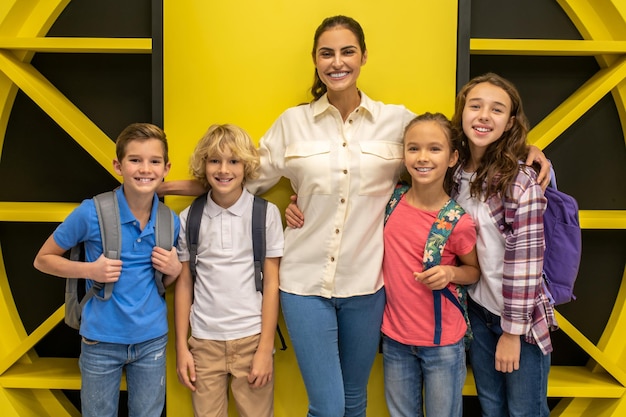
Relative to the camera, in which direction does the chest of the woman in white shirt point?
toward the camera

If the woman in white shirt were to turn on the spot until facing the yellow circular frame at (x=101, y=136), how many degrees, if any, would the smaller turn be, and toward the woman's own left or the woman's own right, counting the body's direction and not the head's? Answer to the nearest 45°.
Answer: approximately 90° to the woman's own right

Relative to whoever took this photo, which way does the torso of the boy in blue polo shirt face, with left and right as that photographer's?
facing the viewer

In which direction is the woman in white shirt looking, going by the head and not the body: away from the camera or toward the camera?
toward the camera

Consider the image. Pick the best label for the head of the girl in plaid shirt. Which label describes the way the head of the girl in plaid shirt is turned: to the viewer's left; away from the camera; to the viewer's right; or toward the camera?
toward the camera

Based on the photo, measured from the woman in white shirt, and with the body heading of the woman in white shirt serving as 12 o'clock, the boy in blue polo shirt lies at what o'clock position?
The boy in blue polo shirt is roughly at 3 o'clock from the woman in white shirt.

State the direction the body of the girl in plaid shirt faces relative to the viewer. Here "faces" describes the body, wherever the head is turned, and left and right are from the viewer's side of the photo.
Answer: facing the viewer and to the left of the viewer

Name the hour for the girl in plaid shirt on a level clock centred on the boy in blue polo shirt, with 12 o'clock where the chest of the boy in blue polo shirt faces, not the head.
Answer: The girl in plaid shirt is roughly at 10 o'clock from the boy in blue polo shirt.

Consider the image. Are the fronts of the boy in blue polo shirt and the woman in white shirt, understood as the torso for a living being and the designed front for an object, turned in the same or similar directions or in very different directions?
same or similar directions

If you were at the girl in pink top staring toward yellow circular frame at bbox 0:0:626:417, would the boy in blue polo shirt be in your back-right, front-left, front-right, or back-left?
front-left

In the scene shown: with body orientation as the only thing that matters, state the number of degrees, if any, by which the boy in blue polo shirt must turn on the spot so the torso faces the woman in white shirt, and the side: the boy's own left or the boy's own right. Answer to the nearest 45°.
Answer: approximately 90° to the boy's own left

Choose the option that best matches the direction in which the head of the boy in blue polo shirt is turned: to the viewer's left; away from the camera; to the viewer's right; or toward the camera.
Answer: toward the camera
